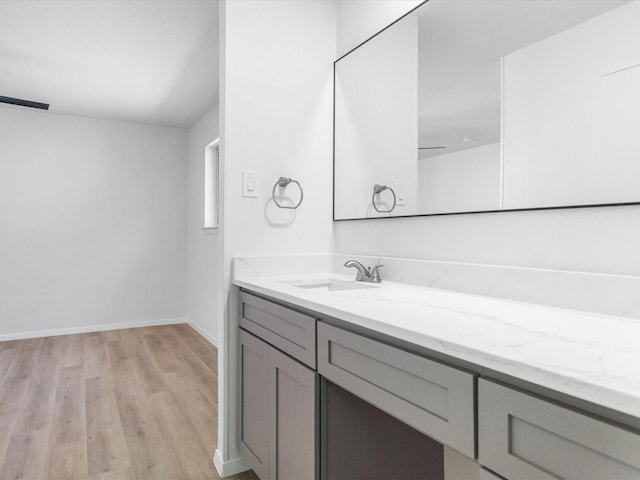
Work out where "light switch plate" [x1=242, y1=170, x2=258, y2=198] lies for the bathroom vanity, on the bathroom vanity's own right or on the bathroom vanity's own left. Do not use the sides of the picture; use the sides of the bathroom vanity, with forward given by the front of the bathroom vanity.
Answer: on the bathroom vanity's own right

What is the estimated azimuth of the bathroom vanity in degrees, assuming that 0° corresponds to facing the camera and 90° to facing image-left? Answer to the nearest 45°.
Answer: approximately 45°

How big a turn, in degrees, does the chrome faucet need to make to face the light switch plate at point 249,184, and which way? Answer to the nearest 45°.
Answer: approximately 45° to its right

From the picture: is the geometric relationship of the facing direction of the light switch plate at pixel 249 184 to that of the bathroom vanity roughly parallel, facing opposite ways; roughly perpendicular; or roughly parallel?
roughly perpendicular
